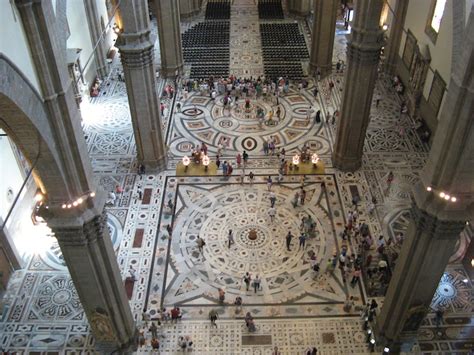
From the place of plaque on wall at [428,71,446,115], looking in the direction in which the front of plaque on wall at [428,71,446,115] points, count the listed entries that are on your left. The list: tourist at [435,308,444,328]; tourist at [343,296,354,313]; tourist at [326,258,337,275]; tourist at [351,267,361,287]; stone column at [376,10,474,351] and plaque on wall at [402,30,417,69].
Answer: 5

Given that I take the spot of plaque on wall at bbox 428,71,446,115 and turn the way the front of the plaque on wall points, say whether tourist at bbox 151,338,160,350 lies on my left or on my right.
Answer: on my left

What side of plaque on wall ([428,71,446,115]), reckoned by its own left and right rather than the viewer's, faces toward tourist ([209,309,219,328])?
left

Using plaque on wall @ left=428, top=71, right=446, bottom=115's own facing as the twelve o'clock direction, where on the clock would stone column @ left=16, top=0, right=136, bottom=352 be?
The stone column is roughly at 10 o'clock from the plaque on wall.

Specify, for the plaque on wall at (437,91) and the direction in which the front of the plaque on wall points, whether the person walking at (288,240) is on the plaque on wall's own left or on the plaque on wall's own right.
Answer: on the plaque on wall's own left

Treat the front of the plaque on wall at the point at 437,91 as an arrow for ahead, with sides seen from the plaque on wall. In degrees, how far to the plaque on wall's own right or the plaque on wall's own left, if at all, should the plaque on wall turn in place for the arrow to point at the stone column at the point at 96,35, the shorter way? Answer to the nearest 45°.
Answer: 0° — it already faces it

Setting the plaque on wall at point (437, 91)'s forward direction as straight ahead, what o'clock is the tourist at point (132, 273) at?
The tourist is roughly at 10 o'clock from the plaque on wall.

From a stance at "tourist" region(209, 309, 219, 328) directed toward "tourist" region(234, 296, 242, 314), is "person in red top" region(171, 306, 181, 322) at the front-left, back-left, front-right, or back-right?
back-left

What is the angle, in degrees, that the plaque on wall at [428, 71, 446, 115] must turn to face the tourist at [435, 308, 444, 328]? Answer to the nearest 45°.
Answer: approximately 90° to its left

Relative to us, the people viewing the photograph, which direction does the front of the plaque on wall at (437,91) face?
facing to the left of the viewer

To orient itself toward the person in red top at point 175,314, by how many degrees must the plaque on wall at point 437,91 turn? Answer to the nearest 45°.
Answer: approximately 45° to its left

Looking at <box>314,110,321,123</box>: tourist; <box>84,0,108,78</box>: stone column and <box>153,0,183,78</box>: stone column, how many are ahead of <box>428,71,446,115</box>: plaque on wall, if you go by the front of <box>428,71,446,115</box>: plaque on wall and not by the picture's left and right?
3

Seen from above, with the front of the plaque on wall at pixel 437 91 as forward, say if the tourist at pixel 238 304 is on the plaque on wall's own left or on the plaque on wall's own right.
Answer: on the plaque on wall's own left

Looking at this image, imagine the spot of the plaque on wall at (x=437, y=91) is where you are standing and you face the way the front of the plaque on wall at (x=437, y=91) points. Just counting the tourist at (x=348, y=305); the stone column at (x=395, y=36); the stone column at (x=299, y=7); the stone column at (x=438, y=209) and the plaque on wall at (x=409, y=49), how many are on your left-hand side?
2

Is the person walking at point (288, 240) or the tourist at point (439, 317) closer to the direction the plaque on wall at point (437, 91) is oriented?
the person walking

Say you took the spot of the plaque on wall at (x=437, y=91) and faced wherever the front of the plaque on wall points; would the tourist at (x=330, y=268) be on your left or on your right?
on your left
